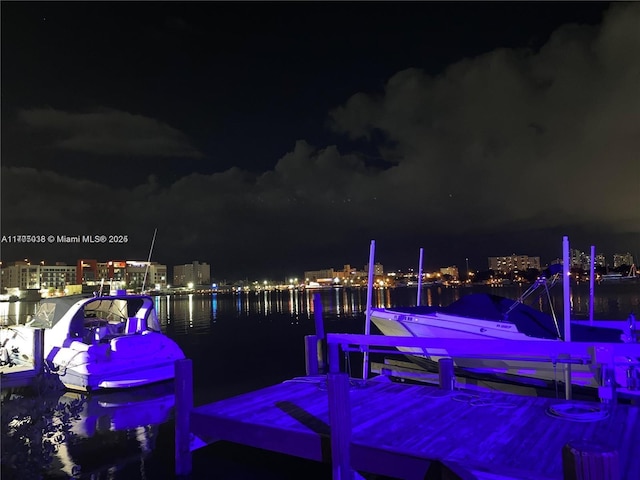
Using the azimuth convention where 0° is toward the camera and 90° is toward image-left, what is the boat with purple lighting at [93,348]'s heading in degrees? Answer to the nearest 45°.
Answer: approximately 135°

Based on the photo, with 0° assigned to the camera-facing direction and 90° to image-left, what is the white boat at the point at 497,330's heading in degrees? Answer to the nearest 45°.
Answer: approximately 90°

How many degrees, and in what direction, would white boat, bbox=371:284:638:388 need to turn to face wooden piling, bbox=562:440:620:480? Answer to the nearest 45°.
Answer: approximately 90° to its left

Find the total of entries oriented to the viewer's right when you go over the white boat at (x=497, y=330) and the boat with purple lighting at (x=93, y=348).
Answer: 0

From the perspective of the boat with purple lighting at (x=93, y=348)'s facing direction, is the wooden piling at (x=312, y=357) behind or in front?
behind

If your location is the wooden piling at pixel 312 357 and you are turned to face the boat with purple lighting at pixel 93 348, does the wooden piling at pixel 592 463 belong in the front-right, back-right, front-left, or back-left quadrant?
back-left

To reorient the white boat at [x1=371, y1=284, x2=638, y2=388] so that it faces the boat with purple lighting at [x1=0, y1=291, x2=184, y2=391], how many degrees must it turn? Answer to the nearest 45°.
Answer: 0° — it already faces it

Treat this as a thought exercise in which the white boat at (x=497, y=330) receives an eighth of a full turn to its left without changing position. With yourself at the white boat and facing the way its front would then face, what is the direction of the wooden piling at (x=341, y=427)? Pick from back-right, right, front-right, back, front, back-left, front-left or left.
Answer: front-left

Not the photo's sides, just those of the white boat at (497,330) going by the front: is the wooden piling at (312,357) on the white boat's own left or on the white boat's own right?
on the white boat's own left

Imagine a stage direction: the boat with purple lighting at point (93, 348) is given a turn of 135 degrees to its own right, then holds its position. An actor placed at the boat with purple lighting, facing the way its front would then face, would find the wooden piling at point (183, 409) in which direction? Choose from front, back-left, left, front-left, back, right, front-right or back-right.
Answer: right
